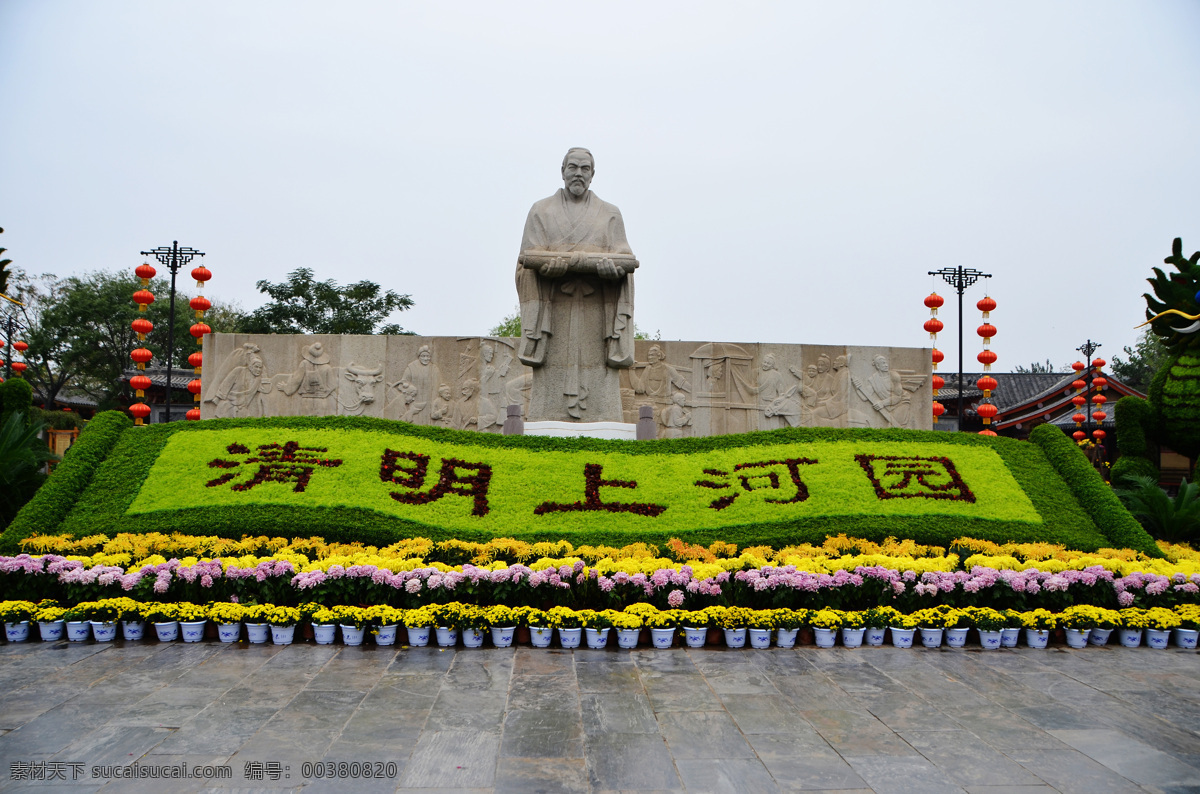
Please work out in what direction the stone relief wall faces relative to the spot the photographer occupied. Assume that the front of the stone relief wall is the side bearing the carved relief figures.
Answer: facing the viewer

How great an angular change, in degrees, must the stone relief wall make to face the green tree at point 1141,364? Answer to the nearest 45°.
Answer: approximately 135° to its left

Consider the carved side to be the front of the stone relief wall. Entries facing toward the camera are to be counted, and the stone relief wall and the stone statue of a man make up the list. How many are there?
2

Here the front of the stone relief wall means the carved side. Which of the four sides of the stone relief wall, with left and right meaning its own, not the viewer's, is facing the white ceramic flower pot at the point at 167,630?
front

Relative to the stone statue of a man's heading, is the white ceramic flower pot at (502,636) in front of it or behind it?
in front

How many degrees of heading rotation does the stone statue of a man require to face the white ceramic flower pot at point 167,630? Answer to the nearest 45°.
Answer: approximately 45° to its right

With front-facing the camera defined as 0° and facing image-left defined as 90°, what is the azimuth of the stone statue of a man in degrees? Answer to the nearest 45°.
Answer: approximately 0°

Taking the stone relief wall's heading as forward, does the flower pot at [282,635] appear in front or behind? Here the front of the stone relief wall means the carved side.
in front

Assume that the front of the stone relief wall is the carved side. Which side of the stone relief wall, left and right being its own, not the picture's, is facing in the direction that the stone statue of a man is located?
front

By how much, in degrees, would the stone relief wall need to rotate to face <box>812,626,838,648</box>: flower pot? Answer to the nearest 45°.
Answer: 0° — it already faces it

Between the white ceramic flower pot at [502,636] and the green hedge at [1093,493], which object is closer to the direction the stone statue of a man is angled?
the white ceramic flower pot

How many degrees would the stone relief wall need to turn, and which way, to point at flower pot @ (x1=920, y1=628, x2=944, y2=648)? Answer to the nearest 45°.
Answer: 0° — it already faces it

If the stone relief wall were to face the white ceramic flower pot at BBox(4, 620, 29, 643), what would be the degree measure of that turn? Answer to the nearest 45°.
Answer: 0° — it already faces it

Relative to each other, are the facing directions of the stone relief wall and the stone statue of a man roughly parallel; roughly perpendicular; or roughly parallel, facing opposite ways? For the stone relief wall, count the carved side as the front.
roughly parallel
